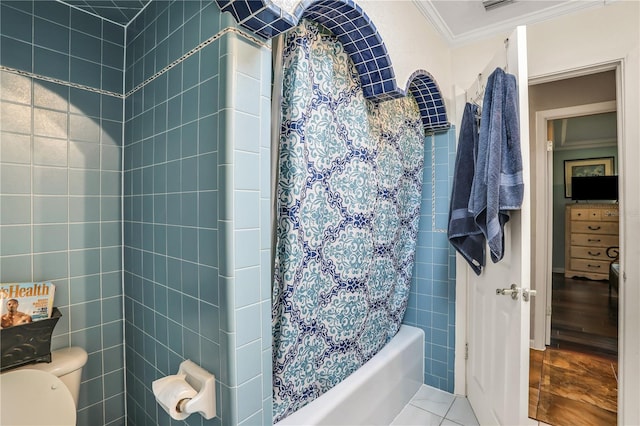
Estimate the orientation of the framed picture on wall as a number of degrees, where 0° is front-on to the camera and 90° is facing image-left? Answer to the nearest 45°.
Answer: approximately 0°

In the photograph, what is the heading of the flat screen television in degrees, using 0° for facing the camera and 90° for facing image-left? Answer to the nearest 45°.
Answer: approximately 0°

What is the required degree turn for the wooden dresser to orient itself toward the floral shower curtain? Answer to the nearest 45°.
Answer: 0° — it already faces it

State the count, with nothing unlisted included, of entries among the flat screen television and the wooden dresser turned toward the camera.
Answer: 2

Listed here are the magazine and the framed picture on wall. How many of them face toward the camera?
2
